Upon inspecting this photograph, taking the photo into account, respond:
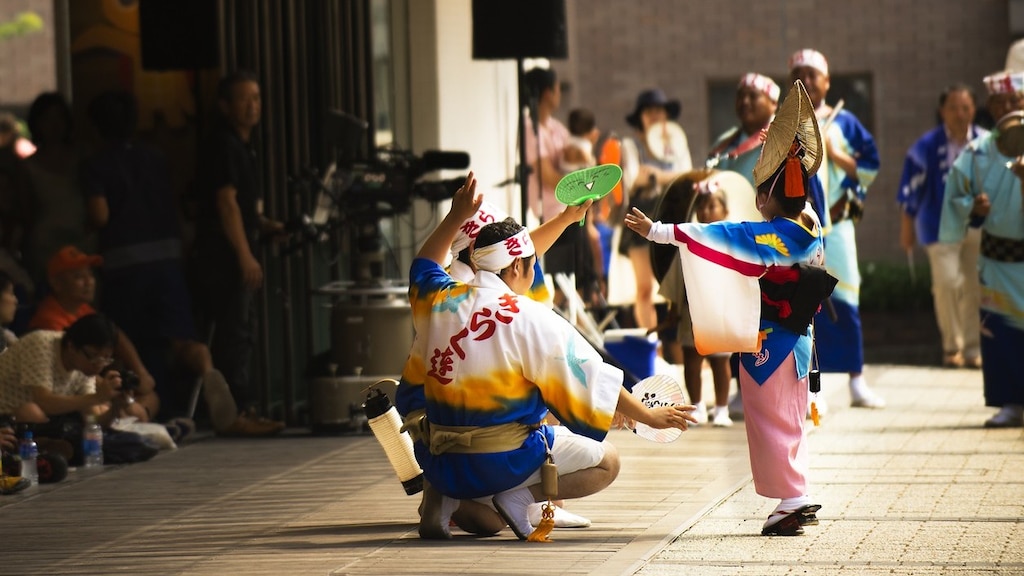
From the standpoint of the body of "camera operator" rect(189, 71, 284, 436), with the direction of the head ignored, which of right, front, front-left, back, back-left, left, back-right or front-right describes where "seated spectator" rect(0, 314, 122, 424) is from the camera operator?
back-right

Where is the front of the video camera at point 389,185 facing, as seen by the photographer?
facing to the right of the viewer

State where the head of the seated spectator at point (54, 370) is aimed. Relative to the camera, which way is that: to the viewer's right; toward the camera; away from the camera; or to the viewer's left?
to the viewer's right

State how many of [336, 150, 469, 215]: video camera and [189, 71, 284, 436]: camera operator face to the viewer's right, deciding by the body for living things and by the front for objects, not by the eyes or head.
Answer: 2

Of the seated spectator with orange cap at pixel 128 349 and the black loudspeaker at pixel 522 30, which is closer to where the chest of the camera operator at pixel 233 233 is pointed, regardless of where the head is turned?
the black loudspeaker

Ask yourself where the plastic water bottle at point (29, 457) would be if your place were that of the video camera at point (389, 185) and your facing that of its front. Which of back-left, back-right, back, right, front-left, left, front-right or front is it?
back-right

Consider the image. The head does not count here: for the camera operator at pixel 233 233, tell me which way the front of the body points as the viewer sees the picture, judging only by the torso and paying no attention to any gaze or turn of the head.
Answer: to the viewer's right

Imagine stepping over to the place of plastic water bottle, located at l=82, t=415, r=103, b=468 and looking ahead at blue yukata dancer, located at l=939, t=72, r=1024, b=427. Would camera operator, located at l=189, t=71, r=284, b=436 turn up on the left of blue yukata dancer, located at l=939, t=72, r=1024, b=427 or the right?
left

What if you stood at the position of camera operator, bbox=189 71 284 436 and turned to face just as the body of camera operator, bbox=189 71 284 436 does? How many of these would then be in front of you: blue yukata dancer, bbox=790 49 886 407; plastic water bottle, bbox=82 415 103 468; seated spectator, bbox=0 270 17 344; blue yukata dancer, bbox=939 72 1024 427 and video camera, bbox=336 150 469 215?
3

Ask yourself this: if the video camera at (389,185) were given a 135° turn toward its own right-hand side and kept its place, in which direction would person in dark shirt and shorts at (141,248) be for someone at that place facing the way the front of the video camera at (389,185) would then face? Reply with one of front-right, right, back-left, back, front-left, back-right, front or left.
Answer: front-right

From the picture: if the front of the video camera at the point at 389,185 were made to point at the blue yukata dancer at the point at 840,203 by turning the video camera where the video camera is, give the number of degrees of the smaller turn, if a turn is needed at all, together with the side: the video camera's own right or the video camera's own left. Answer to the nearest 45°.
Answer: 0° — it already faces them

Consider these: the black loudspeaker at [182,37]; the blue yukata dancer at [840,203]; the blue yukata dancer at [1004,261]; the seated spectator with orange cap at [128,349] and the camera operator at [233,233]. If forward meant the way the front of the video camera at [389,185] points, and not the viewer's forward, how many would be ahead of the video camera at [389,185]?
2

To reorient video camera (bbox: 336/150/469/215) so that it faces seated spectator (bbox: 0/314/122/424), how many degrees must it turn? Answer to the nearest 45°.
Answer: approximately 135° to its right

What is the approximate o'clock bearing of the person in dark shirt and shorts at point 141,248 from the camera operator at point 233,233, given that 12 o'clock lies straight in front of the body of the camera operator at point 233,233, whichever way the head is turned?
the person in dark shirt and shorts at point 141,248 is roughly at 6 o'clock from the camera operator at point 233,233.
